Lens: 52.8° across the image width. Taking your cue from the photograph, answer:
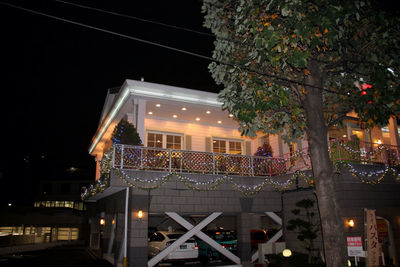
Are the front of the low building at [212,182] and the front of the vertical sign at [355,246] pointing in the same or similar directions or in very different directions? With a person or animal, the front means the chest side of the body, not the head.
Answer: same or similar directions

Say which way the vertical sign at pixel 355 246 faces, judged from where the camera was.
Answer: facing the viewer

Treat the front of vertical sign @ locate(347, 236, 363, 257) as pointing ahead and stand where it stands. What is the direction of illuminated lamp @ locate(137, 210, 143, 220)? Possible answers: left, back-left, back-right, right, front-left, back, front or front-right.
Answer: right

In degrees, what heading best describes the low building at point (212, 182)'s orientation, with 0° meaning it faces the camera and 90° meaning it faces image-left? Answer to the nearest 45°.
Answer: approximately 0°

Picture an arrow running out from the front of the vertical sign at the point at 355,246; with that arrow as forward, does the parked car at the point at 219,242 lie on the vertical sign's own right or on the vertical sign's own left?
on the vertical sign's own right

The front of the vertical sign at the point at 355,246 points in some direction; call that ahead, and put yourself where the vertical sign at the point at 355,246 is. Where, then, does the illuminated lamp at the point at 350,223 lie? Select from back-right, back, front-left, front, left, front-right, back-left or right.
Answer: back

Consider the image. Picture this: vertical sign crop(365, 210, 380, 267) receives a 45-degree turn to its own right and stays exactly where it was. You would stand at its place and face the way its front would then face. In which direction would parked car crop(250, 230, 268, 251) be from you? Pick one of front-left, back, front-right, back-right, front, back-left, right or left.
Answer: right

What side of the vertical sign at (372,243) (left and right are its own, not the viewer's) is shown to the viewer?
front

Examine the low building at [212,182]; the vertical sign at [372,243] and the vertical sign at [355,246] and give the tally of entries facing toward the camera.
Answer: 3

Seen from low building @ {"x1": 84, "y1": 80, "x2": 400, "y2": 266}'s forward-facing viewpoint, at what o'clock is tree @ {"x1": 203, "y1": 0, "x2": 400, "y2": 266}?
The tree is roughly at 11 o'clock from the low building.

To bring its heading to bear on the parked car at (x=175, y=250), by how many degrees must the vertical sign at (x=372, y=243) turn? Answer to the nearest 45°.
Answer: approximately 90° to its right
